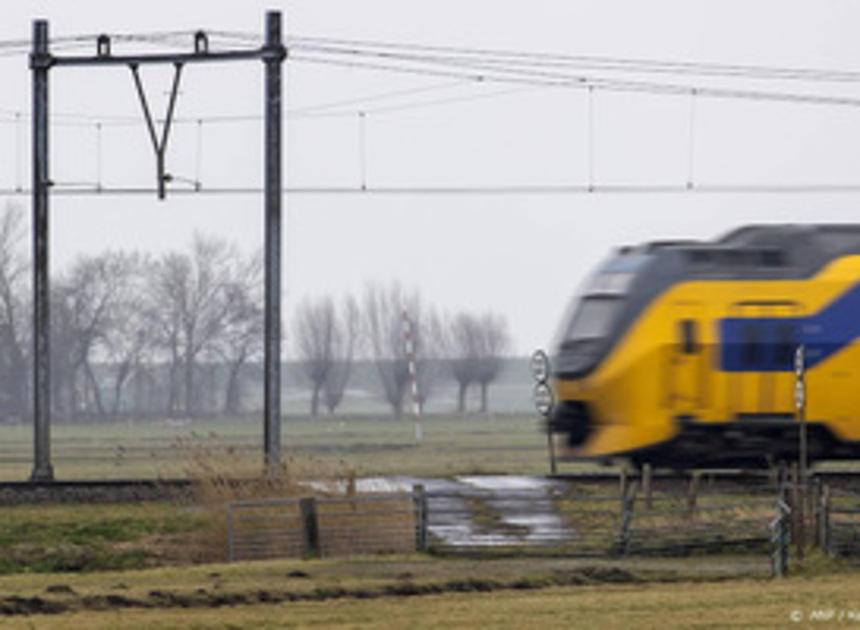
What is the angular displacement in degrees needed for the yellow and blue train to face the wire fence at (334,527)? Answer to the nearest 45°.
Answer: approximately 45° to its left

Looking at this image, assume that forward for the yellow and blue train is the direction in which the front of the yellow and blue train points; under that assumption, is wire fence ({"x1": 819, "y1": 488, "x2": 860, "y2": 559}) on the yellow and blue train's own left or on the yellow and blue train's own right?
on the yellow and blue train's own left

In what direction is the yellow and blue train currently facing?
to the viewer's left
